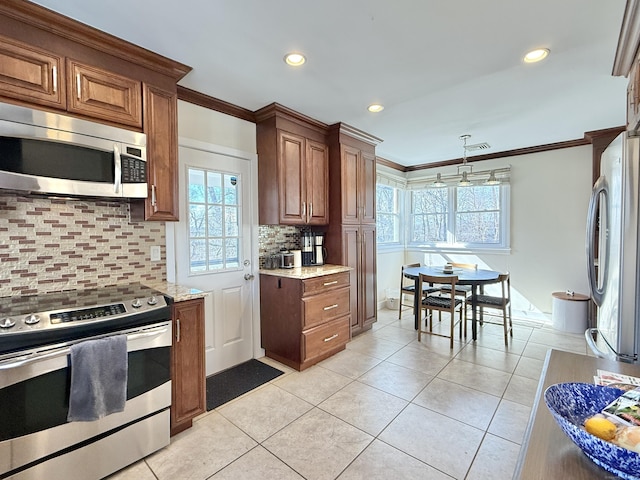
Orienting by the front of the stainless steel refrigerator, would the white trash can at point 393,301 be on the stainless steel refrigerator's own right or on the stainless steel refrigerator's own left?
on the stainless steel refrigerator's own right

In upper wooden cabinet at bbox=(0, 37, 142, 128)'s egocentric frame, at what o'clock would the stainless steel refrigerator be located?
The stainless steel refrigerator is roughly at 12 o'clock from the upper wooden cabinet.

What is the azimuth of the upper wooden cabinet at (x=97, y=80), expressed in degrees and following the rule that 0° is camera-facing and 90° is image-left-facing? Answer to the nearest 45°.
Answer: approximately 315°

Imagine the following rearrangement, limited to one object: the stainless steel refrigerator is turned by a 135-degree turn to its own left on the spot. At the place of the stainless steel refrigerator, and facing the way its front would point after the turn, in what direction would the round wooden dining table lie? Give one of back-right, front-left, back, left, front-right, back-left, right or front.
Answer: back-left

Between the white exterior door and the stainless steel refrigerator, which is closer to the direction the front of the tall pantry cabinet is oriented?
the stainless steel refrigerator

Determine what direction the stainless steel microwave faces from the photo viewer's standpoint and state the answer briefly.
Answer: facing the viewer and to the right of the viewer

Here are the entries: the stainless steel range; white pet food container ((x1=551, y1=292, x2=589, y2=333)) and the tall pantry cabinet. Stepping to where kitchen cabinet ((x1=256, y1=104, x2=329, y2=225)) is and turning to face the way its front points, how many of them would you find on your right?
1

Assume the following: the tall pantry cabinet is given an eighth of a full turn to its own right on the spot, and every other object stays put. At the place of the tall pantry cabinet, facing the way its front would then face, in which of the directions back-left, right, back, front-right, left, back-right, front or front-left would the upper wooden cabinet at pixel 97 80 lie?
front-right

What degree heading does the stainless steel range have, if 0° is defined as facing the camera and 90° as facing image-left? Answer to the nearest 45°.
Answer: approximately 315°
